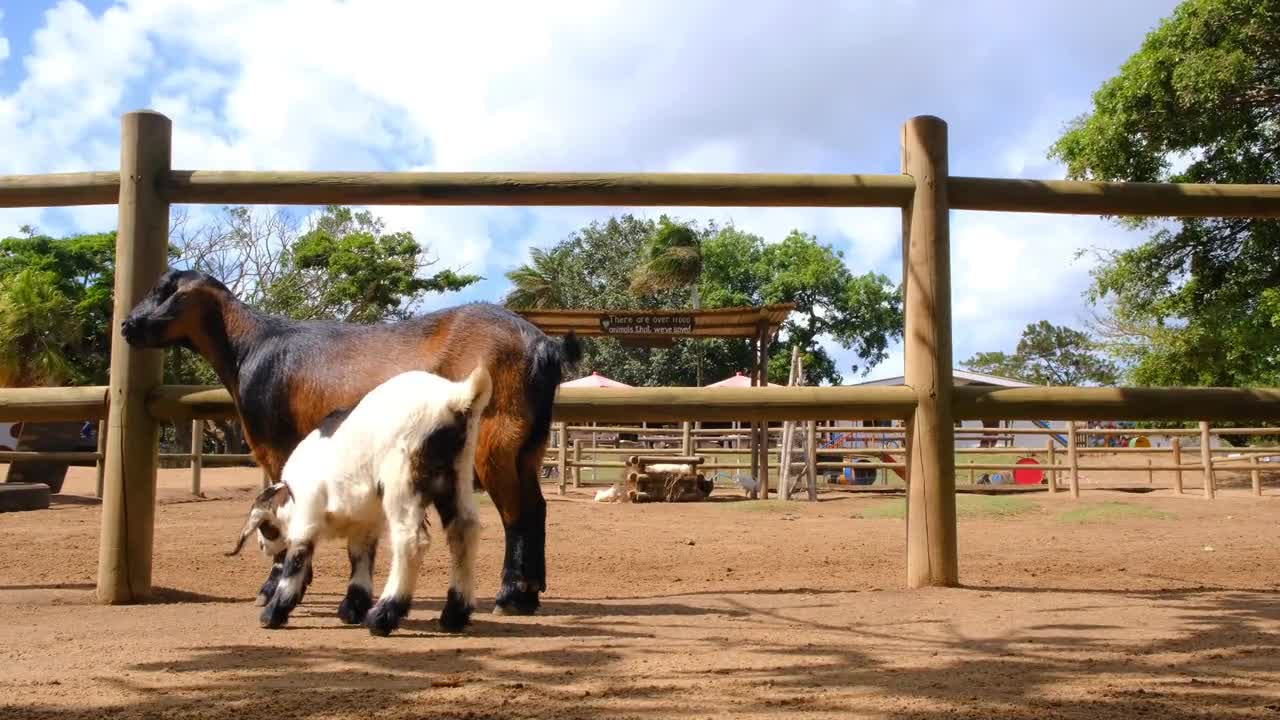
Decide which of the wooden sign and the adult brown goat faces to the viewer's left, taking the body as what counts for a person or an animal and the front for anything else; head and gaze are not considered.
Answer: the adult brown goat

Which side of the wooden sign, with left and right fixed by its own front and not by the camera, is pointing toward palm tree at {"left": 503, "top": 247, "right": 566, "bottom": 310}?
back

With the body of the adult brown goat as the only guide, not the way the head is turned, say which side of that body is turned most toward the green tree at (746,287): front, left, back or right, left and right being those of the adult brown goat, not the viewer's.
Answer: right

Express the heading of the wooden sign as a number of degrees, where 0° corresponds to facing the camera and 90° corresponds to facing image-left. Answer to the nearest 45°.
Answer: approximately 0°

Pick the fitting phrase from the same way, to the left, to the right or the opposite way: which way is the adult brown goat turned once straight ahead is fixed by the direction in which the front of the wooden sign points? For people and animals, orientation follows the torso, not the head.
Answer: to the right

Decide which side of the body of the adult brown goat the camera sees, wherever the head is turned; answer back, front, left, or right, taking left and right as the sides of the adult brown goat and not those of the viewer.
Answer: left

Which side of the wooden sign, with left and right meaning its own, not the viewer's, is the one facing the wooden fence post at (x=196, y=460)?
right

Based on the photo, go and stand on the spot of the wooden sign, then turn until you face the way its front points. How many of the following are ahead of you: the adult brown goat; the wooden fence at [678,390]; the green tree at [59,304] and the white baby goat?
3

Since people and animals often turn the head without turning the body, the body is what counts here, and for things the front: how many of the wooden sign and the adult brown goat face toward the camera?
1

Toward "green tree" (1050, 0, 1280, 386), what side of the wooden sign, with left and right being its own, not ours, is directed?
left

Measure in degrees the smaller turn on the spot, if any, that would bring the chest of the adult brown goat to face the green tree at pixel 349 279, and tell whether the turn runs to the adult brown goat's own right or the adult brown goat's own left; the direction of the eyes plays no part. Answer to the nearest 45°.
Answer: approximately 90° to the adult brown goat's own right
